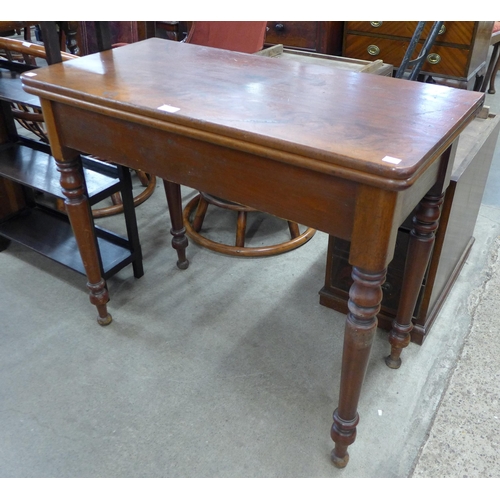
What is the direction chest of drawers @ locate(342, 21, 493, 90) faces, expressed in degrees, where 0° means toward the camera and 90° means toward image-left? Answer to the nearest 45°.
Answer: approximately 45°

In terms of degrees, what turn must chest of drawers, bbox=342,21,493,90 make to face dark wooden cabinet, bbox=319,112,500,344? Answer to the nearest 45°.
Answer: approximately 45° to its left

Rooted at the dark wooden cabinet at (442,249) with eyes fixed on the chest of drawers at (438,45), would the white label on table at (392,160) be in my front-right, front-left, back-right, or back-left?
back-left

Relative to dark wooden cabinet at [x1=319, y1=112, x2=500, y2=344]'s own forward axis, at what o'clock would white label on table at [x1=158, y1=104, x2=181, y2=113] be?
The white label on table is roughly at 12 o'clock from the dark wooden cabinet.

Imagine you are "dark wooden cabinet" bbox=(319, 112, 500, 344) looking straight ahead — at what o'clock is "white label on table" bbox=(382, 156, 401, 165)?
The white label on table is roughly at 11 o'clock from the dark wooden cabinet.

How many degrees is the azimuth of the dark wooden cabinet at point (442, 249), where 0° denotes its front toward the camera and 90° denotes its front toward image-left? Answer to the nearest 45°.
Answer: approximately 45°
